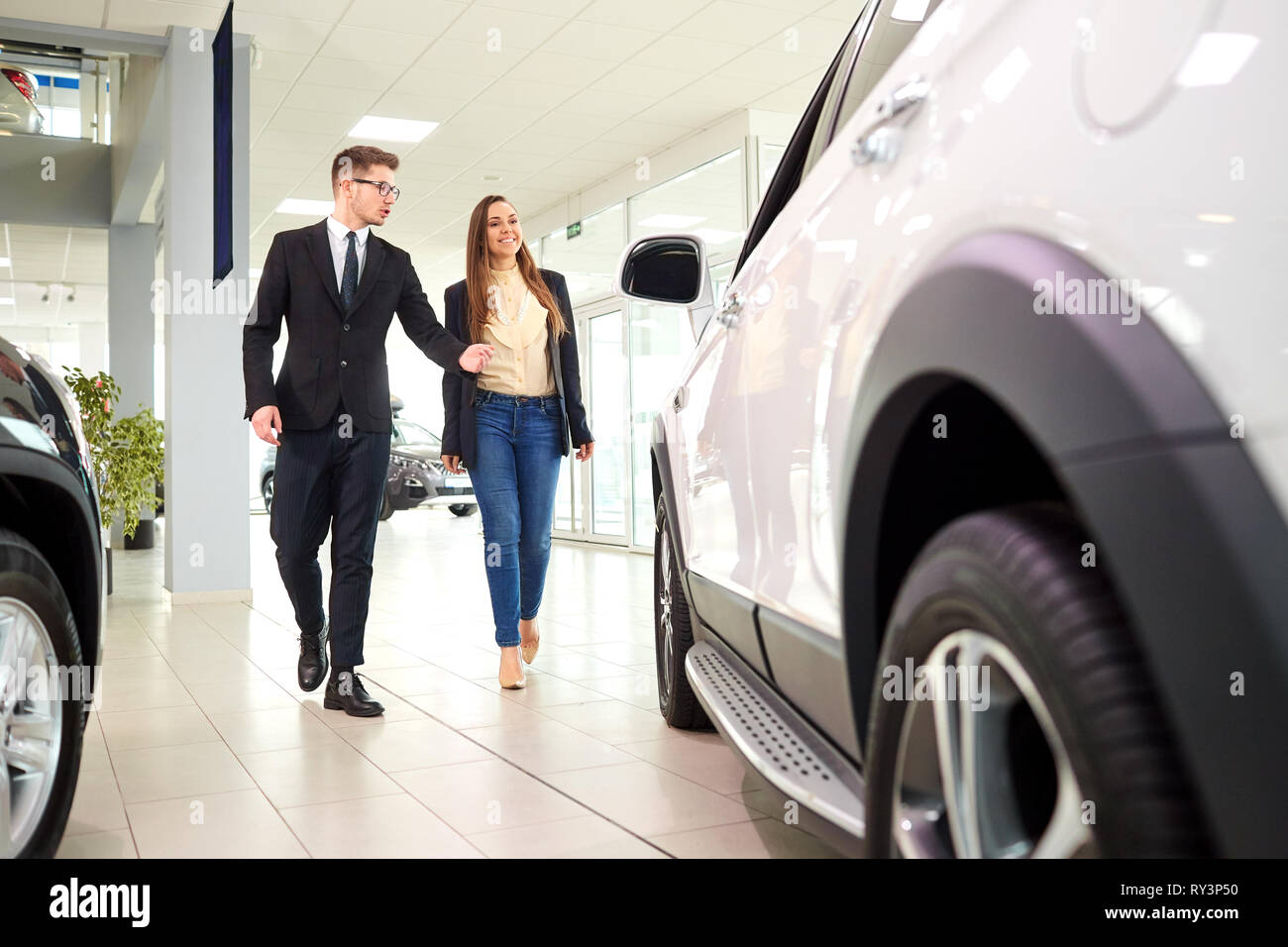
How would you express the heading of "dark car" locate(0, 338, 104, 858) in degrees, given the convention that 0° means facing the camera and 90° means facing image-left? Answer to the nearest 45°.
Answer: approximately 225°

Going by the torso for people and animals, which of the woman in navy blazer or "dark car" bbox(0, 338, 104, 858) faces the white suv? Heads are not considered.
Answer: the woman in navy blazer

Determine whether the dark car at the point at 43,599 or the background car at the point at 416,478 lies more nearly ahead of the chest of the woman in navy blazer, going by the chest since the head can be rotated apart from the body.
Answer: the dark car

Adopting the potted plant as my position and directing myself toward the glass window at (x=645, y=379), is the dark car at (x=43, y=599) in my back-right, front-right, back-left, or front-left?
back-right

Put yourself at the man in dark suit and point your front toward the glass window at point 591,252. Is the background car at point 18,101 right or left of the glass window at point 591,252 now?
left

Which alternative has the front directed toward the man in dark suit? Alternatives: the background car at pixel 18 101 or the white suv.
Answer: the white suv

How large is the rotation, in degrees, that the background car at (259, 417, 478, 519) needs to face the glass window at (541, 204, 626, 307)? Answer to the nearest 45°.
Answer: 0° — it already faces it

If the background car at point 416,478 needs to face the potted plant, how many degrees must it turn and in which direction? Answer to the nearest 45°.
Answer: approximately 45° to its right

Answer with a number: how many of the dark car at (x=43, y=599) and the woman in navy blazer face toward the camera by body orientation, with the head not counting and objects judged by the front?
1

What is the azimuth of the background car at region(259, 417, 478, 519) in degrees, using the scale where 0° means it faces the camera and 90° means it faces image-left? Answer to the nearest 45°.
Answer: approximately 315°

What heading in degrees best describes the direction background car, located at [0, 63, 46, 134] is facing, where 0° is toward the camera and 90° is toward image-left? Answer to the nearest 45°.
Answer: approximately 135°

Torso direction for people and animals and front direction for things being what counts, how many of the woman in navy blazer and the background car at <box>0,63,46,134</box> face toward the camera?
1

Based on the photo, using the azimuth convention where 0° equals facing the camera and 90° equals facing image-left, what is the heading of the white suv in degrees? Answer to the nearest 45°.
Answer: approximately 135°
